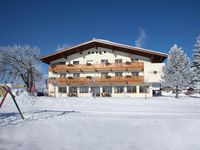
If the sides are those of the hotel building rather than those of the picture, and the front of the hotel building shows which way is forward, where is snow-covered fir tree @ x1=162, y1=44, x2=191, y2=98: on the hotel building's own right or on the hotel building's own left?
on the hotel building's own left

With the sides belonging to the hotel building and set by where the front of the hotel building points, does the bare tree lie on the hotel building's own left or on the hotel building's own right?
on the hotel building's own right

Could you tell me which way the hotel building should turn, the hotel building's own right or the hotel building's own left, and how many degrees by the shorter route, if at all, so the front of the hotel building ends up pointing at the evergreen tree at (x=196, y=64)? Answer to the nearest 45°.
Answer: approximately 90° to the hotel building's own left

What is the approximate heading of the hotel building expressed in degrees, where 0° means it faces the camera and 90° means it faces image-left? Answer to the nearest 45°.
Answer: approximately 0°

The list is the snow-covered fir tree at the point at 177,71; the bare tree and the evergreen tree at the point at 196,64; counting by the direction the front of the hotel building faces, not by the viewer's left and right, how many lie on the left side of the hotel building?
2
